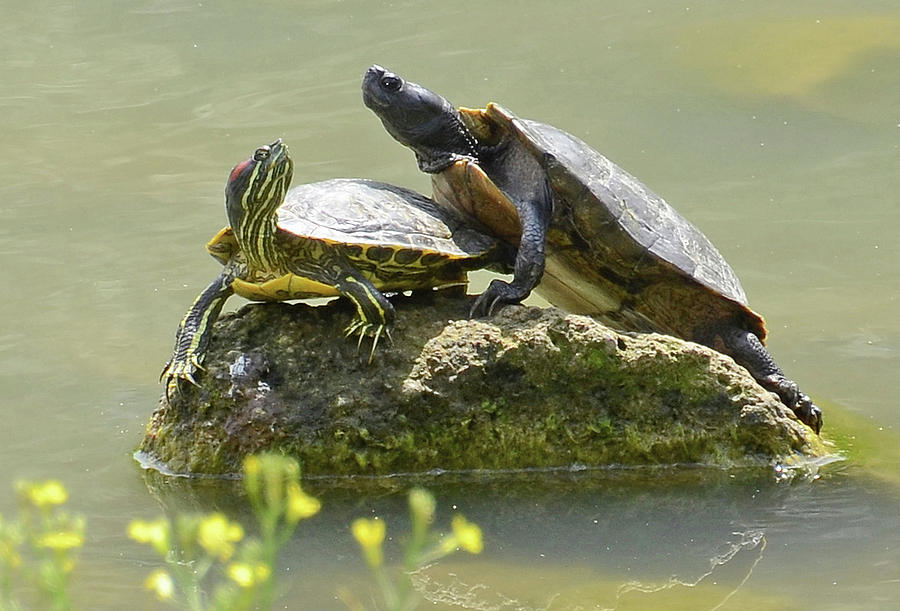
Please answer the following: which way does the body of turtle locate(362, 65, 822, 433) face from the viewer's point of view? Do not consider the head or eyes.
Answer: to the viewer's left

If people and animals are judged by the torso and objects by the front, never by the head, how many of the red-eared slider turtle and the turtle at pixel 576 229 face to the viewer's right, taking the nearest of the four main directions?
0

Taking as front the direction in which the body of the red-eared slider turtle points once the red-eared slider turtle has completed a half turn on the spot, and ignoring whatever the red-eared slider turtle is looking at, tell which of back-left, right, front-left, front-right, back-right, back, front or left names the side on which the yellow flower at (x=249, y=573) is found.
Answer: back-right

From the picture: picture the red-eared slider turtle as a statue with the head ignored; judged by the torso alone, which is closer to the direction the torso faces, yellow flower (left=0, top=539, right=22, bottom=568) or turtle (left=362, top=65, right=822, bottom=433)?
the yellow flower

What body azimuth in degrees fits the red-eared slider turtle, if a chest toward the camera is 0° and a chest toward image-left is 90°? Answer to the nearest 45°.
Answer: approximately 45°
